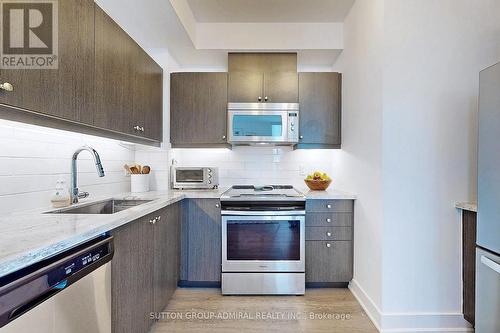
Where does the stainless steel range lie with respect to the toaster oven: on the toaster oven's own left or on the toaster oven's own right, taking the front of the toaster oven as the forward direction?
on the toaster oven's own left

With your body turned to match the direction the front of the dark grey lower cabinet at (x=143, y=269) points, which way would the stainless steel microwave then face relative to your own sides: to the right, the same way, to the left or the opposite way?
to the right

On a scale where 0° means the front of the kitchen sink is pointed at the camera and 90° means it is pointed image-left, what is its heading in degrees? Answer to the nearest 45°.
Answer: approximately 315°

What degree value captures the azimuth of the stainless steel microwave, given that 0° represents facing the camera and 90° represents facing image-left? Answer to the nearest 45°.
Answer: approximately 0°

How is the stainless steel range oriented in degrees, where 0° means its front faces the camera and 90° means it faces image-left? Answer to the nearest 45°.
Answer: approximately 0°

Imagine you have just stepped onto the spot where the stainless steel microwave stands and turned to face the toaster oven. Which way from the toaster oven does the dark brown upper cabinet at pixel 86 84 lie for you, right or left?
left

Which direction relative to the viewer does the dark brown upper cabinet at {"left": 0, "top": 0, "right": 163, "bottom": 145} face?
to the viewer's right

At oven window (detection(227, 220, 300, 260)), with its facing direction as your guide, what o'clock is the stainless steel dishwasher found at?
The stainless steel dishwasher is roughly at 1 o'clock from the oven window.

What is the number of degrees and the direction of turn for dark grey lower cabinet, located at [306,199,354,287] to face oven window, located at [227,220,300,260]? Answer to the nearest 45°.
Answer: approximately 45° to its right
